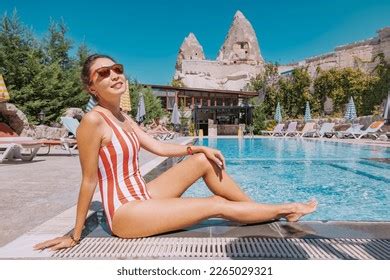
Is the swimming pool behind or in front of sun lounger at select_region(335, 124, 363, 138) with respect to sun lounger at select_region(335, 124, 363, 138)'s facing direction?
in front

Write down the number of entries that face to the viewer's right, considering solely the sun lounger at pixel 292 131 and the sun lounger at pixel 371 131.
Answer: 0

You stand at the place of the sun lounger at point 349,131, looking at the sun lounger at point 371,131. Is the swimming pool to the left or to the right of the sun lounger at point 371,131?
right

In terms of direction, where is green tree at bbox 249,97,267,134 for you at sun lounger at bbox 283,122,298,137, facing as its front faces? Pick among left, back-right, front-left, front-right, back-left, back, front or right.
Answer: right

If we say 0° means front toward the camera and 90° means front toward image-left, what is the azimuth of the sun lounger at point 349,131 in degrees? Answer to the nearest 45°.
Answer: approximately 45°

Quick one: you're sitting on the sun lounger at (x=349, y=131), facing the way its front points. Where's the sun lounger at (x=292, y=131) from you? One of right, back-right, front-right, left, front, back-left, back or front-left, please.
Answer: right

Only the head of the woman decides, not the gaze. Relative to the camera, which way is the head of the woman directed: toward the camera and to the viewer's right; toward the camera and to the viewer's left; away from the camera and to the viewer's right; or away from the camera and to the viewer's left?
toward the camera and to the viewer's right

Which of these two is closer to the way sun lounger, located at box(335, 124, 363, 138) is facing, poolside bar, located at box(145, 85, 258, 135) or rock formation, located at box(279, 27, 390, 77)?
the poolside bar

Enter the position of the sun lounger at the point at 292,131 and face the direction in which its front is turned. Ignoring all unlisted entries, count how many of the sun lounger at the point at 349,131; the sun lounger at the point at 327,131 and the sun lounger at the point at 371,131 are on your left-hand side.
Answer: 3

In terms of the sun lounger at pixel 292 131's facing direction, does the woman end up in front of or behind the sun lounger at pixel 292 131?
in front

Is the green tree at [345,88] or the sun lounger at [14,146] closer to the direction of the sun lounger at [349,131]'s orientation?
the sun lounger

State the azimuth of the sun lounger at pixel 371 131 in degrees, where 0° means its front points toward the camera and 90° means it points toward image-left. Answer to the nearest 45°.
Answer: approximately 45°
